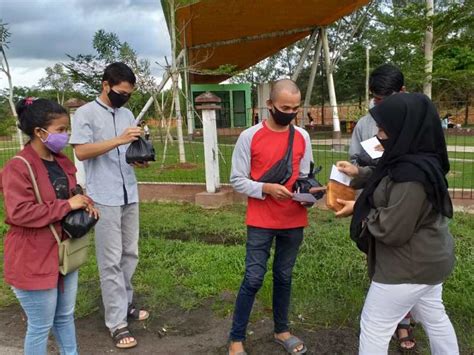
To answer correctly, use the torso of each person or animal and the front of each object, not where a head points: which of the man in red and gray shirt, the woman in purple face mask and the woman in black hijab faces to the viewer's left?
the woman in black hijab

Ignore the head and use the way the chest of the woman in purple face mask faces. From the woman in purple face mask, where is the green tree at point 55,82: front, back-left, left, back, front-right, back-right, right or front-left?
back-left

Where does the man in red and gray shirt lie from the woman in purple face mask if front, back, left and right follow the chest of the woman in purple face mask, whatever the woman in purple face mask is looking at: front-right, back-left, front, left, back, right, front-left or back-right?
front-left

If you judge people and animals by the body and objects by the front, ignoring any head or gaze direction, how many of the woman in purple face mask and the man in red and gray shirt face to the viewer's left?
0

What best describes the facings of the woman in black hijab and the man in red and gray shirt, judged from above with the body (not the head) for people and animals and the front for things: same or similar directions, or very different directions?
very different directions

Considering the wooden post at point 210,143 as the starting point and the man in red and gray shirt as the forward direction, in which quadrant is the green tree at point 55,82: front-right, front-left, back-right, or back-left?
back-right

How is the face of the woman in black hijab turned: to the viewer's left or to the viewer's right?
to the viewer's left

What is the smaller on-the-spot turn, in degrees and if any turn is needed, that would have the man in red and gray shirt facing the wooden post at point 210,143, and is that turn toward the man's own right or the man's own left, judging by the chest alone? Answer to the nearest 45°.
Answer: approximately 135° to the man's own left

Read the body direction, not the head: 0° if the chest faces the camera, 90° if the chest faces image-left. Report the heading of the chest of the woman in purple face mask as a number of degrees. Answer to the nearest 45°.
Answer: approximately 315°

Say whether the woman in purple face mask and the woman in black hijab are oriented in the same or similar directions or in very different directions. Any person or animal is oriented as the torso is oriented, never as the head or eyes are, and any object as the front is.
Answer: very different directions

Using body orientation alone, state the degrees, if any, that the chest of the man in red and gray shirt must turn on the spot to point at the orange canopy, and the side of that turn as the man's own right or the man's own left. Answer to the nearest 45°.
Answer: approximately 135° to the man's own left

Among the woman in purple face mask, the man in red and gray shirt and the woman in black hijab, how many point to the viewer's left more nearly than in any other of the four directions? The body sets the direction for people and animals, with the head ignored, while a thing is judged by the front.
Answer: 1

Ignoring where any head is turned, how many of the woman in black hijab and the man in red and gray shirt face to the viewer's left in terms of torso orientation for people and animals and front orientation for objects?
1

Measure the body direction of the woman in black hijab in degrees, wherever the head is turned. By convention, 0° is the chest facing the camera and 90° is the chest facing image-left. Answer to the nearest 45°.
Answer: approximately 90°

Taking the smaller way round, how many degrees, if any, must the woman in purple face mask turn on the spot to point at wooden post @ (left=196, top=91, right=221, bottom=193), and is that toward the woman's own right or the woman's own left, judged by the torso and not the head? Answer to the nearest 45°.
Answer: approximately 90° to the woman's own left
